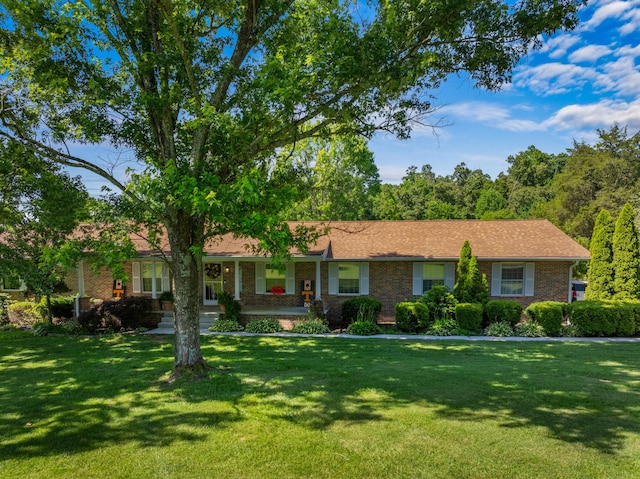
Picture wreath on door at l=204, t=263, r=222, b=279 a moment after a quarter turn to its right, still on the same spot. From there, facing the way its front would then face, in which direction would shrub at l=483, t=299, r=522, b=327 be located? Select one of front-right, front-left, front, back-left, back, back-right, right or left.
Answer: back-left

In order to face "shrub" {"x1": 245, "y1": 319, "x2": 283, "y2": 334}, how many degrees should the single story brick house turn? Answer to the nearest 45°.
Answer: approximately 45° to its right

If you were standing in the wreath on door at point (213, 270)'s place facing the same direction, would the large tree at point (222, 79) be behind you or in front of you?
in front

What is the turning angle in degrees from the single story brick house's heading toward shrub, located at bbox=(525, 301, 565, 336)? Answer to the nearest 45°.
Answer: approximately 45° to its left

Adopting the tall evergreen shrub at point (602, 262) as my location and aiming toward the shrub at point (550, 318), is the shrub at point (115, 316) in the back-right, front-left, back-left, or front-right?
front-right

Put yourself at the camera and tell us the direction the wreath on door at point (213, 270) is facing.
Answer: facing the viewer

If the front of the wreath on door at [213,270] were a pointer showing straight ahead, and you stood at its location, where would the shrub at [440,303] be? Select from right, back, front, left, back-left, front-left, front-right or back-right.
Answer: front-left

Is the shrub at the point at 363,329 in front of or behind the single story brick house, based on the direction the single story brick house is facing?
in front

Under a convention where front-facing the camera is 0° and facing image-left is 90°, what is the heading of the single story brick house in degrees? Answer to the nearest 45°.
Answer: approximately 0°

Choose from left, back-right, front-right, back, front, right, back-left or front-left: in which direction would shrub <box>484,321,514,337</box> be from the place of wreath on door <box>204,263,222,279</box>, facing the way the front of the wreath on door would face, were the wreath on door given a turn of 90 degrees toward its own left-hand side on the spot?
front-right

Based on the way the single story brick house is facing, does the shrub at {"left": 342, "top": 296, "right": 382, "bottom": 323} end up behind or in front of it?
in front

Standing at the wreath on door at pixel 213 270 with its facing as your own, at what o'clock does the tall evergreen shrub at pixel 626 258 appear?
The tall evergreen shrub is roughly at 10 o'clock from the wreath on door.
